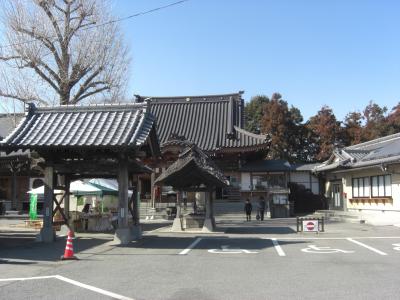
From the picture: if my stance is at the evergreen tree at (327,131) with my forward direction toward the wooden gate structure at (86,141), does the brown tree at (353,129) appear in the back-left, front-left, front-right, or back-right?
back-left

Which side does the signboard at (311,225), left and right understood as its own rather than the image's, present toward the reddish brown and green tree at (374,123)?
back

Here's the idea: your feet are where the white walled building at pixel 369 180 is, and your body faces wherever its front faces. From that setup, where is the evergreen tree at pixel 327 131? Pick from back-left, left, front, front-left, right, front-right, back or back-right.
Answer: back-right

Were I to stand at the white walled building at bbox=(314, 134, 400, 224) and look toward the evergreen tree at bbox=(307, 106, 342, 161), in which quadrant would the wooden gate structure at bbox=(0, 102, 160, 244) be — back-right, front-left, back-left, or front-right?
back-left

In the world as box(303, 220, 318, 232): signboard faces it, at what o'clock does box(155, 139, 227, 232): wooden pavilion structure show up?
The wooden pavilion structure is roughly at 3 o'clock from the signboard.

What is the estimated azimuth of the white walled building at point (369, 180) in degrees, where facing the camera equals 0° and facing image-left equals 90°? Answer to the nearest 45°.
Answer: approximately 45°

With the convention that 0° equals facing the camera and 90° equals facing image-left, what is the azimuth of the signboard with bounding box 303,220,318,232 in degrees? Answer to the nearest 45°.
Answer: approximately 0°

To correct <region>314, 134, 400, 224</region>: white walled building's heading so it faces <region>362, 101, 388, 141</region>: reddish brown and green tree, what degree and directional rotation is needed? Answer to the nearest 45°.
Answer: approximately 135° to its right

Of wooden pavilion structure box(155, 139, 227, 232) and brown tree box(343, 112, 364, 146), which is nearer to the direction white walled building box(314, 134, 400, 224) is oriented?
the wooden pavilion structure

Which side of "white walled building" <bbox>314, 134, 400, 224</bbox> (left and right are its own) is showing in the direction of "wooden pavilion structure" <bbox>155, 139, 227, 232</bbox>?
front

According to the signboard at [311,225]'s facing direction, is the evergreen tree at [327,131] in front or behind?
behind

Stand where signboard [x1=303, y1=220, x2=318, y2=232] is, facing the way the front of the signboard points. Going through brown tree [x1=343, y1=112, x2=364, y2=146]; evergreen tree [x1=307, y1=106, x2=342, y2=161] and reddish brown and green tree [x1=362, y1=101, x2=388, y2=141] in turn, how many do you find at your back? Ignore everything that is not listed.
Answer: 3
